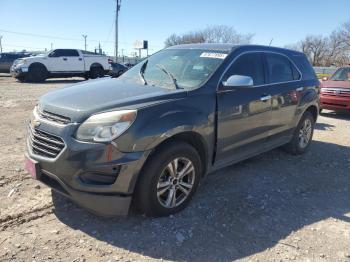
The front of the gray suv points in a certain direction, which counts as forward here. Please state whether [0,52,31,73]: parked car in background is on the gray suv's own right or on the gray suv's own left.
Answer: on the gray suv's own right

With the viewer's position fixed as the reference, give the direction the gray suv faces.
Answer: facing the viewer and to the left of the viewer

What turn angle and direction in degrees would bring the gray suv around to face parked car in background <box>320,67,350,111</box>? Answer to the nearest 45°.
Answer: approximately 180°

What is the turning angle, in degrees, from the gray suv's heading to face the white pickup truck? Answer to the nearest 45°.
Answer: approximately 135° to its right
